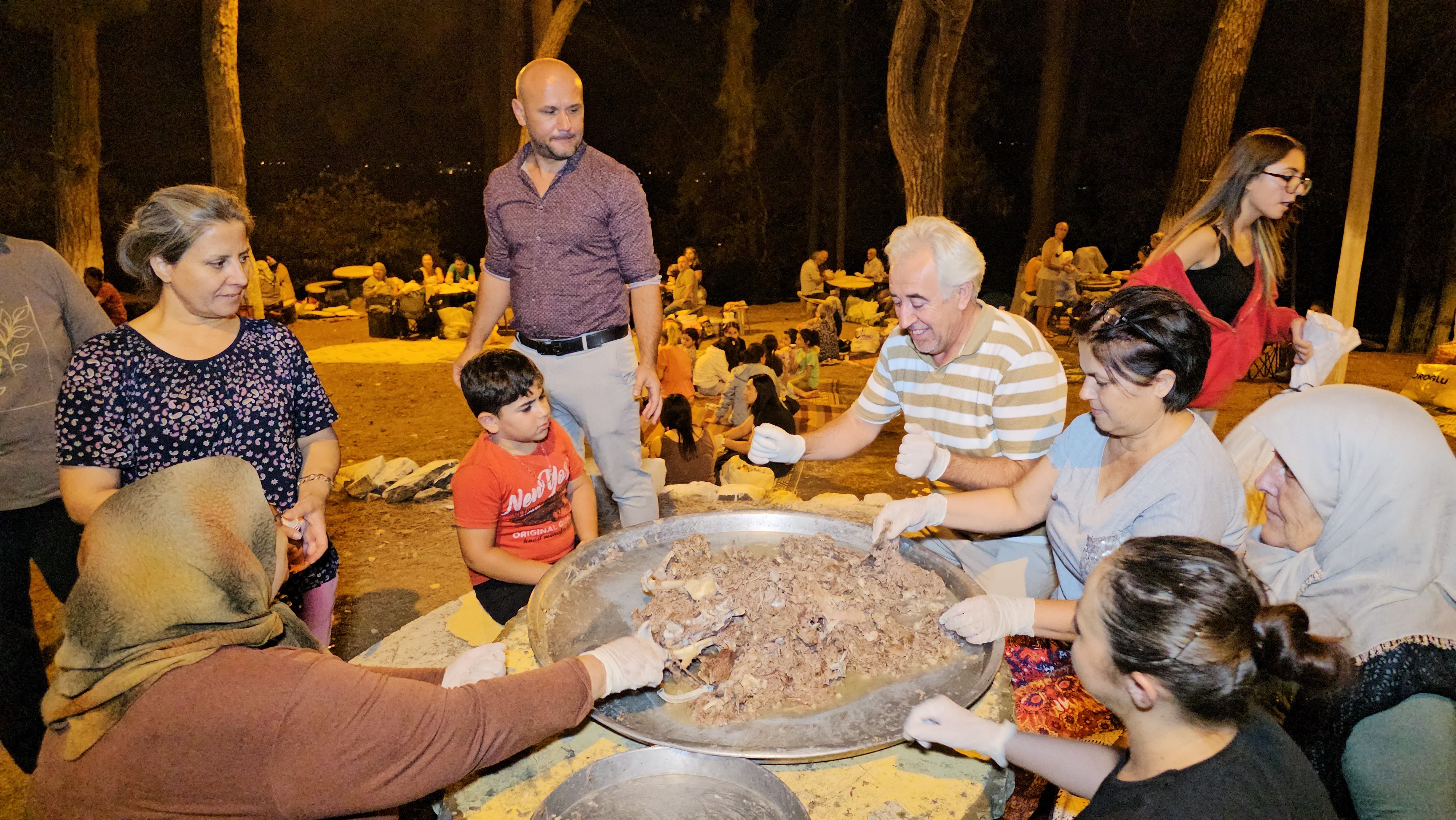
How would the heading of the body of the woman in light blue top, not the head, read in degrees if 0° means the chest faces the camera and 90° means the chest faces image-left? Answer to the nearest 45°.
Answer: approximately 45°

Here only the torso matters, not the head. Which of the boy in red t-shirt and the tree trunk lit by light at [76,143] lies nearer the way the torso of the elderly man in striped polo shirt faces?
the boy in red t-shirt

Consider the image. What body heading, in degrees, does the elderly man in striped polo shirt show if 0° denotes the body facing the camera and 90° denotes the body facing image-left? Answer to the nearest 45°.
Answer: approximately 45°

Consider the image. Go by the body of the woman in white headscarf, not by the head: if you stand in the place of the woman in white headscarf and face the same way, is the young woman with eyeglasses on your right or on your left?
on your right

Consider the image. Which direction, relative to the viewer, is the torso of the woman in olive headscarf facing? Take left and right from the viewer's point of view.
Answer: facing away from the viewer and to the right of the viewer

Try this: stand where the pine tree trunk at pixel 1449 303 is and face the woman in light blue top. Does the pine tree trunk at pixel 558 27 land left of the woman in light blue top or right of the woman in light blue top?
right

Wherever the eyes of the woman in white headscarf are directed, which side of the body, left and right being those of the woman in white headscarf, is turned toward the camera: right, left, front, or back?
left

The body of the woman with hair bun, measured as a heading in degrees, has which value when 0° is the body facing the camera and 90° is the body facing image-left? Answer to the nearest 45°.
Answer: approximately 135°

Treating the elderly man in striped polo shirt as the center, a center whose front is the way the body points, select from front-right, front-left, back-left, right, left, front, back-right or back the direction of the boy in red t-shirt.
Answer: front-right

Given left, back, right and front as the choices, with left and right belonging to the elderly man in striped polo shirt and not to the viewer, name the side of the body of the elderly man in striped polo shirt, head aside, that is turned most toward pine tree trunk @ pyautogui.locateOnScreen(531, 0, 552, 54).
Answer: right

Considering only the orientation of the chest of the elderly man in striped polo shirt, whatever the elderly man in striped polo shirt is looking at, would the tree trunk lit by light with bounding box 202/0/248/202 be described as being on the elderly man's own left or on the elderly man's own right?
on the elderly man's own right

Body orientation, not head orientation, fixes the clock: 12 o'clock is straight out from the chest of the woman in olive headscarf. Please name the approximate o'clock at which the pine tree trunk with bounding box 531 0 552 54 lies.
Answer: The pine tree trunk is roughly at 11 o'clock from the woman in olive headscarf.

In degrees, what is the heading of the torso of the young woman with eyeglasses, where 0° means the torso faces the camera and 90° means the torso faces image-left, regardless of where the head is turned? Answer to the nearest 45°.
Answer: approximately 315°

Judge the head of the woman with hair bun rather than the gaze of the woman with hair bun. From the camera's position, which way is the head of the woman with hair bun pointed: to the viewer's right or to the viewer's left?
to the viewer's left

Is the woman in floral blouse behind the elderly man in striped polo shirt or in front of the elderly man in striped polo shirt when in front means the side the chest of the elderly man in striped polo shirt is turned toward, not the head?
in front
